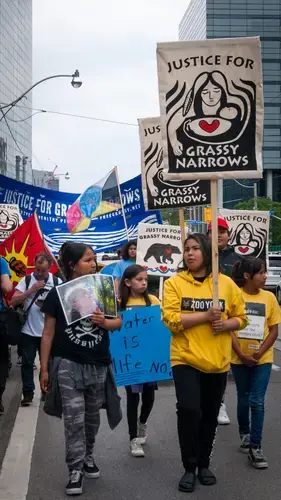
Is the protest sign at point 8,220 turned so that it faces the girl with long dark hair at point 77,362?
yes

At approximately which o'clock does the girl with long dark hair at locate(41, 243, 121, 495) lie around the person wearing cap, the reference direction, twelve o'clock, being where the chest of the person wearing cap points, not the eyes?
The girl with long dark hair is roughly at 1 o'clock from the person wearing cap.

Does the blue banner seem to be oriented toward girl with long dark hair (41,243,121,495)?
yes

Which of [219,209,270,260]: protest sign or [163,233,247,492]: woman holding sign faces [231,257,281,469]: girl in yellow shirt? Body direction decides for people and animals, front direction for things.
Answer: the protest sign
